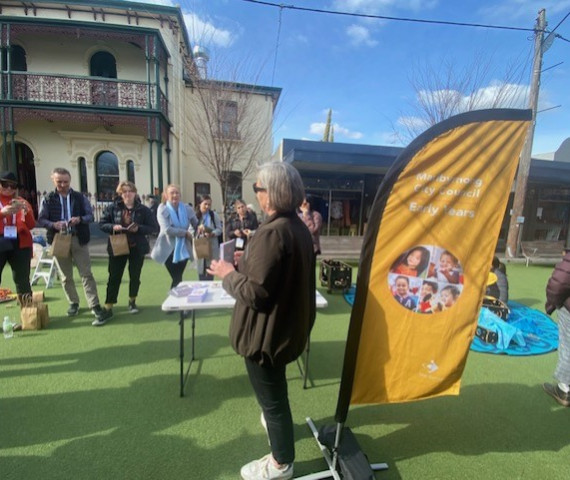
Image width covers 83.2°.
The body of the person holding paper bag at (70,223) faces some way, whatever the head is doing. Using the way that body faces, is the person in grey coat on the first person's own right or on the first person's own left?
on the first person's own left

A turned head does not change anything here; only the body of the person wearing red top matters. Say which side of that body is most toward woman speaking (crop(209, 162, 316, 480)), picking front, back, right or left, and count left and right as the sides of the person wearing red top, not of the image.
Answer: front

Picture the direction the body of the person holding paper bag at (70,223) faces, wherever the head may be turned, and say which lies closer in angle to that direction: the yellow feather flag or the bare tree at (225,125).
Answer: the yellow feather flag

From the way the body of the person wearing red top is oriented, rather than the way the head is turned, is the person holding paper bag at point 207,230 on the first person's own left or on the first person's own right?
on the first person's own left

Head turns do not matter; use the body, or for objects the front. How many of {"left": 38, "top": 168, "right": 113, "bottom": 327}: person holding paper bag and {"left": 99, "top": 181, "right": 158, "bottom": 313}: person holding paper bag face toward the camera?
2

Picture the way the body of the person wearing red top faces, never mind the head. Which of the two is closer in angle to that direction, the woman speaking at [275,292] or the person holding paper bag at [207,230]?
the woman speaking

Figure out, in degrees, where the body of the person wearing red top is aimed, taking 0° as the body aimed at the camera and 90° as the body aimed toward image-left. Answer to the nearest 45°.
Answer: approximately 0°

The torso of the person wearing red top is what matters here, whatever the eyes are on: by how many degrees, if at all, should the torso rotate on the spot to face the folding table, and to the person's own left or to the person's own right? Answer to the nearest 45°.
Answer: approximately 45° to the person's own left

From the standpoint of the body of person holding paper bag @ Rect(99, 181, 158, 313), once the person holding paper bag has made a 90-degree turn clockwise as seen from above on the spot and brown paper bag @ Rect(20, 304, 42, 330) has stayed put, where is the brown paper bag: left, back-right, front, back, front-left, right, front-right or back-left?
front
